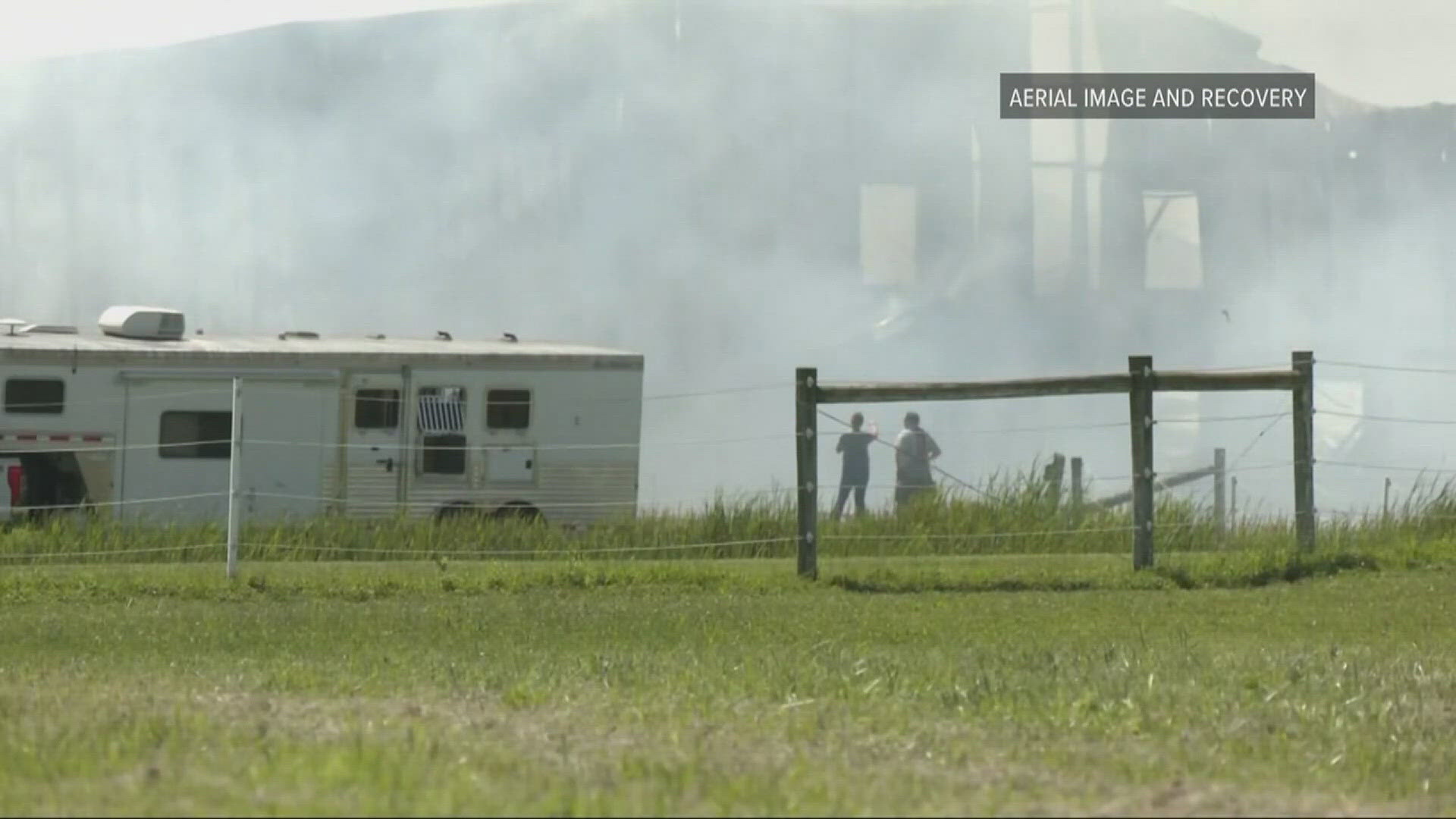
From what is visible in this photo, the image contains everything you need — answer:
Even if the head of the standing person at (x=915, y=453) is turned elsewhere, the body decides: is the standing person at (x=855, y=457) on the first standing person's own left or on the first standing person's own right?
on the first standing person's own left

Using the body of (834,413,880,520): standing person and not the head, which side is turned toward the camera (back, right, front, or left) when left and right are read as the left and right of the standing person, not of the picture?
back

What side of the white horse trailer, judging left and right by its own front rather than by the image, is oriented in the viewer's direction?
left

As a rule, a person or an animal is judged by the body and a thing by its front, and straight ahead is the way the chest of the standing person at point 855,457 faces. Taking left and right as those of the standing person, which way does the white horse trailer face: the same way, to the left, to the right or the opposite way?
to the left

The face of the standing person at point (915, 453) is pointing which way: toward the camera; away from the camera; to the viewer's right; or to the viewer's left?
away from the camera

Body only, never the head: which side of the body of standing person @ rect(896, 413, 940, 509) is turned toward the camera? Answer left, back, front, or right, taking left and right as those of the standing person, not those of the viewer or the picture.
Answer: back

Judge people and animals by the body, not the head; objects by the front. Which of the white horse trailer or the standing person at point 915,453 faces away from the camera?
the standing person

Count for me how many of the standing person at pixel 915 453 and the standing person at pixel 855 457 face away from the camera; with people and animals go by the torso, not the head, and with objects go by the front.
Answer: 2

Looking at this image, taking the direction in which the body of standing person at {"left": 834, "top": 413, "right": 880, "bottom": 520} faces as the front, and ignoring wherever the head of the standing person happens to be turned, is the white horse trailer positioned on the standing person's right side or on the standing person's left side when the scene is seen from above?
on the standing person's left side

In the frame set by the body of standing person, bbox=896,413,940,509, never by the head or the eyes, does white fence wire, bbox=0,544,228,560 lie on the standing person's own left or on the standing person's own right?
on the standing person's own left

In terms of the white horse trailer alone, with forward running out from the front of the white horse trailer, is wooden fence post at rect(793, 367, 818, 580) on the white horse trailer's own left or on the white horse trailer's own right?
on the white horse trailer's own left
